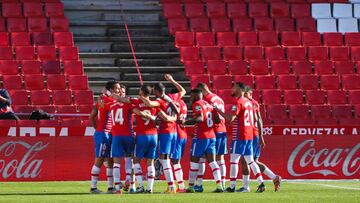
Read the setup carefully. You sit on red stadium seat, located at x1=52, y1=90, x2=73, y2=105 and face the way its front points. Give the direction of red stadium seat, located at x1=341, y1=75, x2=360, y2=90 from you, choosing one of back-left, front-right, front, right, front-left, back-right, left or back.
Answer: left

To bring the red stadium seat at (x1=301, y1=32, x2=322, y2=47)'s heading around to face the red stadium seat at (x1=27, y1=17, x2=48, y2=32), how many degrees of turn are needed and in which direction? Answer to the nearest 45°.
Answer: approximately 90° to its right

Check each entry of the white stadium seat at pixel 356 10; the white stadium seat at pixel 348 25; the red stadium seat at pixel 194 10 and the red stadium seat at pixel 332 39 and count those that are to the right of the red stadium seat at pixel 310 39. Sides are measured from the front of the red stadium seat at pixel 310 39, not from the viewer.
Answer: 1

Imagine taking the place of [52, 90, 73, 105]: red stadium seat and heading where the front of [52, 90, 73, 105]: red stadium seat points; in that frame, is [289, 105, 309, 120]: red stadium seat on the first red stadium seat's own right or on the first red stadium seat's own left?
on the first red stadium seat's own left

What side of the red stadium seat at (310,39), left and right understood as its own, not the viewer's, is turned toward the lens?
front

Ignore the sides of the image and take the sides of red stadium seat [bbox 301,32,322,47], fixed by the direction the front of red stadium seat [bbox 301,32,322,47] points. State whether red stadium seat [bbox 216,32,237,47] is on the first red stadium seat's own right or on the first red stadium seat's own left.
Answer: on the first red stadium seat's own right

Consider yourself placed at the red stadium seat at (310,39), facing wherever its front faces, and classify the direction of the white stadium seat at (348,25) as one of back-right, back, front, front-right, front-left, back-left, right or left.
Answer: back-left

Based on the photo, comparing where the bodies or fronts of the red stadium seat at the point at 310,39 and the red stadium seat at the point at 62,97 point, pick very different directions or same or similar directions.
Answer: same or similar directions

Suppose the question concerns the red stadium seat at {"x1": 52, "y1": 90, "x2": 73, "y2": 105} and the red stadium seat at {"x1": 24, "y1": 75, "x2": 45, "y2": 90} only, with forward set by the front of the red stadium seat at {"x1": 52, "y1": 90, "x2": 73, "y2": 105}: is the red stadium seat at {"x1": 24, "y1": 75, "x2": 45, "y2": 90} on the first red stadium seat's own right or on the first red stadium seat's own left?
on the first red stadium seat's own right

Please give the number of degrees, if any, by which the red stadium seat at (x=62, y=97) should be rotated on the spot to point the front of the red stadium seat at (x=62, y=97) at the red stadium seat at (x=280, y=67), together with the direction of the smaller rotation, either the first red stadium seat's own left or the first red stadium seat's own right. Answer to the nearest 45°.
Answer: approximately 90° to the first red stadium seat's own left

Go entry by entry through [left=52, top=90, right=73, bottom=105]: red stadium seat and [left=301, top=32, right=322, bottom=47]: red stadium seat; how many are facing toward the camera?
2

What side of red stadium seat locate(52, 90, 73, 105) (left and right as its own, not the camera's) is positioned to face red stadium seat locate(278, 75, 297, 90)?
left
